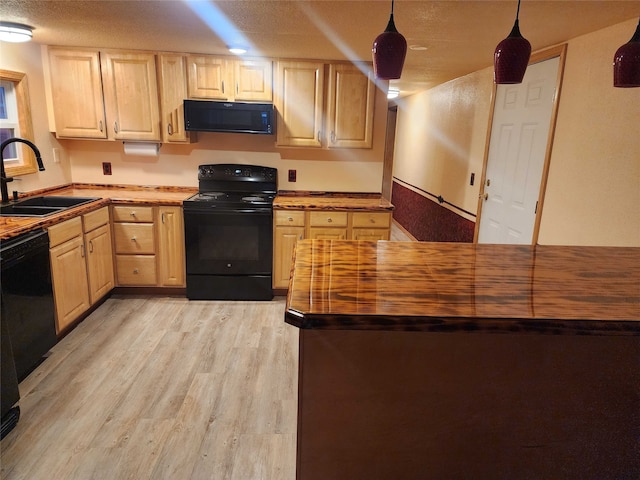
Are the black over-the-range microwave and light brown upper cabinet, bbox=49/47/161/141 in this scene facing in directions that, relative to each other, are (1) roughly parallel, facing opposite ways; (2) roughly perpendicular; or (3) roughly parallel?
roughly parallel

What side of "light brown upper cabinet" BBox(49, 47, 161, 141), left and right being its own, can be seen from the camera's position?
front

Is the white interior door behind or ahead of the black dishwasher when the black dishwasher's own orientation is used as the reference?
ahead

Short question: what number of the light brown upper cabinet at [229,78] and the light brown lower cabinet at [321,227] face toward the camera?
2

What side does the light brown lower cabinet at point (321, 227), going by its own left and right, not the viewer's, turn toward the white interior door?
left

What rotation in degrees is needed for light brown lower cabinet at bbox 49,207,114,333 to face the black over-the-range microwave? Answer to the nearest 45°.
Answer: approximately 45° to its left

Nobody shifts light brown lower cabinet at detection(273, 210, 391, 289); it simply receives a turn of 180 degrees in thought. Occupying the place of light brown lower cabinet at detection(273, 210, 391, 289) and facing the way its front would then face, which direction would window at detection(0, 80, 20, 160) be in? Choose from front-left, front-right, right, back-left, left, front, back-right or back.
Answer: left

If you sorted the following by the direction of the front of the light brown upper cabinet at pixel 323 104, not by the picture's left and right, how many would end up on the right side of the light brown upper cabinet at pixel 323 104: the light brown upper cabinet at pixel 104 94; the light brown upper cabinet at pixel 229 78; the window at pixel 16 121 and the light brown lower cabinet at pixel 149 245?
4

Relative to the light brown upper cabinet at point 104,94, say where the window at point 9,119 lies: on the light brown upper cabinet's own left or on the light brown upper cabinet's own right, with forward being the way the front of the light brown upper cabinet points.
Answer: on the light brown upper cabinet's own right

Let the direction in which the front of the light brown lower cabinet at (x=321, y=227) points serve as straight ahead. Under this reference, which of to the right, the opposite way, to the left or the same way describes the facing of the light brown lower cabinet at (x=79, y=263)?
to the left

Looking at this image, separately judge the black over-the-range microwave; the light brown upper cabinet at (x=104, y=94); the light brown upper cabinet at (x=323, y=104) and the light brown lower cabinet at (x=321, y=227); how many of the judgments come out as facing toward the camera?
4

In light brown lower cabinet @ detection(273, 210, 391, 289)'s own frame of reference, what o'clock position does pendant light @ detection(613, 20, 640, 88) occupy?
The pendant light is roughly at 11 o'clock from the light brown lower cabinet.

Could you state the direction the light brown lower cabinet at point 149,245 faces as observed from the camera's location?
facing the viewer

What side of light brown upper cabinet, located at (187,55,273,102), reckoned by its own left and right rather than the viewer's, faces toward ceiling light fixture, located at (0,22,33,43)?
right

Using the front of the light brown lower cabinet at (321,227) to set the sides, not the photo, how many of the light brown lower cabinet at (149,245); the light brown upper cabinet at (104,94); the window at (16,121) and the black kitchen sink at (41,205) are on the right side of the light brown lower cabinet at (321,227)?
4

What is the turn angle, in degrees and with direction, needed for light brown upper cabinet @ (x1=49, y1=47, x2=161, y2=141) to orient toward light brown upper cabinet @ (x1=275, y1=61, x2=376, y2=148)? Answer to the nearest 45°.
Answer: approximately 45° to its left

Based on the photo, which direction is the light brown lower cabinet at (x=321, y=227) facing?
toward the camera

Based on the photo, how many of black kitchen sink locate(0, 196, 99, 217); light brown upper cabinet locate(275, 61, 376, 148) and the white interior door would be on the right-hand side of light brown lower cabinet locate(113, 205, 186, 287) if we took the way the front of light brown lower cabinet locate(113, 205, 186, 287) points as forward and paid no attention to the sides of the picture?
1

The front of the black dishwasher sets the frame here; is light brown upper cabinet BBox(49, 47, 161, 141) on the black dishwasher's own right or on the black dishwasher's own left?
on the black dishwasher's own left
